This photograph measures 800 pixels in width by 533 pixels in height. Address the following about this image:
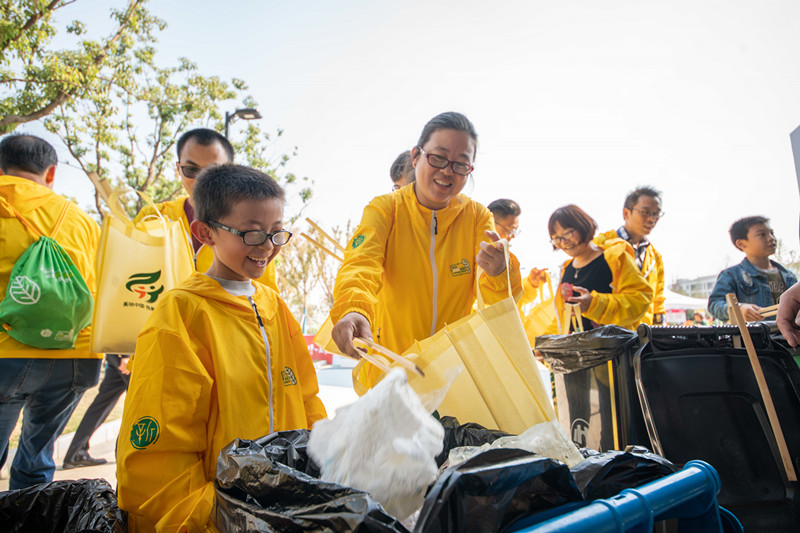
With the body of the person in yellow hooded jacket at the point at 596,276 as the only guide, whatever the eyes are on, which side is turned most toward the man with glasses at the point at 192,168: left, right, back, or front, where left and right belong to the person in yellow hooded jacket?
front

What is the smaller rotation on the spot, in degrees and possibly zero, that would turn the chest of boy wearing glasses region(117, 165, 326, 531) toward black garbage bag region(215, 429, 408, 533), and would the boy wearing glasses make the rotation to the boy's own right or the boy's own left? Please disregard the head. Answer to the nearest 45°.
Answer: approximately 45° to the boy's own right

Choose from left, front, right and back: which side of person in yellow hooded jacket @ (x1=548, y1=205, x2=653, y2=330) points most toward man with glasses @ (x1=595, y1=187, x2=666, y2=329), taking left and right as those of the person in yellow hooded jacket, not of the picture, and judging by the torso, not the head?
back

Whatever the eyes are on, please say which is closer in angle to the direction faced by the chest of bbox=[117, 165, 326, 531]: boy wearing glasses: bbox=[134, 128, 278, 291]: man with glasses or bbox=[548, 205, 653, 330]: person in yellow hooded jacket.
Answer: the person in yellow hooded jacket

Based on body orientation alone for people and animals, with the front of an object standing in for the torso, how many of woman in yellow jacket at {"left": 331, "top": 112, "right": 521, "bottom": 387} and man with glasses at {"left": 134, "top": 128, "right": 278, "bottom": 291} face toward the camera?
2

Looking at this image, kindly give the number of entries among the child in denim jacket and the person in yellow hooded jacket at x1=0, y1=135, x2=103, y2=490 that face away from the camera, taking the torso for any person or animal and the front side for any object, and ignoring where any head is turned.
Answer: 1

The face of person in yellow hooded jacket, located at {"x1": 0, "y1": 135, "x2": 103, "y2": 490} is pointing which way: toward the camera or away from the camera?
away from the camera

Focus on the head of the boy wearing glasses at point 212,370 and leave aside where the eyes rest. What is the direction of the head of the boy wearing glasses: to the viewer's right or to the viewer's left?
to the viewer's right

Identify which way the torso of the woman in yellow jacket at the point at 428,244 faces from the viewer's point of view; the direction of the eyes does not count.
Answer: toward the camera

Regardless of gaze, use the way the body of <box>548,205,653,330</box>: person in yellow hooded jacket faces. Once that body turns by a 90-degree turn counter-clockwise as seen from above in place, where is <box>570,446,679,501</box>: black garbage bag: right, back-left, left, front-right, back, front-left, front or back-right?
front-right

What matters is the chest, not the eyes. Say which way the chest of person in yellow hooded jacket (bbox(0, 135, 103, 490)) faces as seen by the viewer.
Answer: away from the camera

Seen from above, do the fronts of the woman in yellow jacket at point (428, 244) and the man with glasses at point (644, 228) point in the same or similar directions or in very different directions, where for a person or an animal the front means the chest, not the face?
same or similar directions

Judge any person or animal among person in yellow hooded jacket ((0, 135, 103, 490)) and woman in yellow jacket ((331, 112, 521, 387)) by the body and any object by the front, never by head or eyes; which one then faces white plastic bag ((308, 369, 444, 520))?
the woman in yellow jacket

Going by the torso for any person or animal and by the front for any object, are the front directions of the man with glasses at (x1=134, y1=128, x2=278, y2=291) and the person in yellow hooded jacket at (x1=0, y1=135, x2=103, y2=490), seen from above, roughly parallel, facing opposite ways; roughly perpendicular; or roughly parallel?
roughly parallel, facing opposite ways

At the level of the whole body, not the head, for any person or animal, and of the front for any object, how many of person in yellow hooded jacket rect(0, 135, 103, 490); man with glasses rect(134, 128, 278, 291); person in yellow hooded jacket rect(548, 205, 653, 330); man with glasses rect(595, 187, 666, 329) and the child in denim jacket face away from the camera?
1

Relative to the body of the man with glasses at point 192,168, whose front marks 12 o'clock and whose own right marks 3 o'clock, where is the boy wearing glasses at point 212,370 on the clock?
The boy wearing glasses is roughly at 12 o'clock from the man with glasses.
